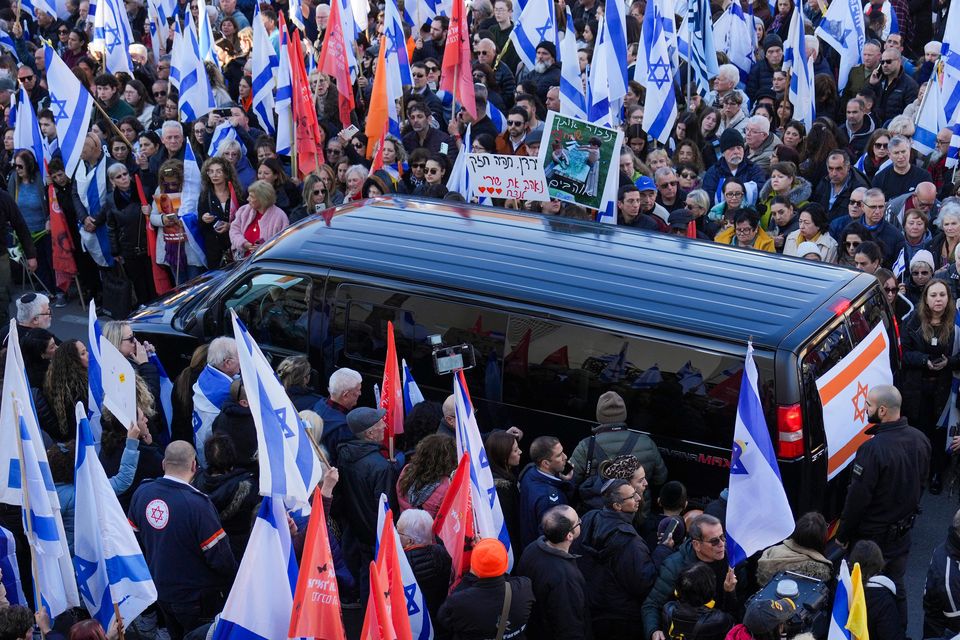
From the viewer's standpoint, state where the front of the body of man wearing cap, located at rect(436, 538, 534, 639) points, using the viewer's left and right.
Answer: facing away from the viewer

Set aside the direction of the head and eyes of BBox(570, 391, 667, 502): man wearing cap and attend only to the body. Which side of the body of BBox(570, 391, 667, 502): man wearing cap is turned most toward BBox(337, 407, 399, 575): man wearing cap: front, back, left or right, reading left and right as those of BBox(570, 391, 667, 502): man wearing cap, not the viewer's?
left

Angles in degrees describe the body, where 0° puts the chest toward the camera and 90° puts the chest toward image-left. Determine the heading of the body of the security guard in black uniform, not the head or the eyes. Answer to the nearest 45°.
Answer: approximately 135°

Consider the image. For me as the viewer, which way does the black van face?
facing away from the viewer and to the left of the viewer

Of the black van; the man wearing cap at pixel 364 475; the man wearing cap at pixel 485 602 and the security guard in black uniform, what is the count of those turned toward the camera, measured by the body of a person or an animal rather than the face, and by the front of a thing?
0

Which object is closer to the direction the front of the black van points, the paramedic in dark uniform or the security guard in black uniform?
the paramedic in dark uniform

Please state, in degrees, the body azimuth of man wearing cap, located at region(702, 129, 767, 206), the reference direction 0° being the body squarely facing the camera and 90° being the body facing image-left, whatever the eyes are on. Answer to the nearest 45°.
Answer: approximately 0°

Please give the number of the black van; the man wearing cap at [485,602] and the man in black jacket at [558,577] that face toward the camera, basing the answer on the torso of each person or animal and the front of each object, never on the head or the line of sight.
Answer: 0

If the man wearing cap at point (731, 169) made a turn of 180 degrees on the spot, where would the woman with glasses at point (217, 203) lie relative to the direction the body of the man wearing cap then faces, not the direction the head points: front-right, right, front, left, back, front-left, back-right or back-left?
left

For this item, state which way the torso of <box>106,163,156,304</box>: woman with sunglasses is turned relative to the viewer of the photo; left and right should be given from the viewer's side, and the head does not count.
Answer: facing the viewer and to the right of the viewer

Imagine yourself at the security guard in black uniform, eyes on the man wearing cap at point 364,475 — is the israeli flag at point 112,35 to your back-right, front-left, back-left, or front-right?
front-right

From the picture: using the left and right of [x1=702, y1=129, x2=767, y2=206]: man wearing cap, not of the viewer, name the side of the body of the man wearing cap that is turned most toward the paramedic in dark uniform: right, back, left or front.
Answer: front

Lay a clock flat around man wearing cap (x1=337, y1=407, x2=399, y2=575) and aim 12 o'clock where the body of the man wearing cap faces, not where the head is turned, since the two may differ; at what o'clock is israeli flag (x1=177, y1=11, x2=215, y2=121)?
The israeli flag is roughly at 10 o'clock from the man wearing cap.

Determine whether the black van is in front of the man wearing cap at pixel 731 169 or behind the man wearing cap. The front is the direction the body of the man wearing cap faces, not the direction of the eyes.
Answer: in front

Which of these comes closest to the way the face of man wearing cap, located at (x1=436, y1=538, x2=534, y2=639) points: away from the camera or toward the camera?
away from the camera

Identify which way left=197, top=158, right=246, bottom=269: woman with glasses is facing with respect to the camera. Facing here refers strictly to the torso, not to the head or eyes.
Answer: toward the camera

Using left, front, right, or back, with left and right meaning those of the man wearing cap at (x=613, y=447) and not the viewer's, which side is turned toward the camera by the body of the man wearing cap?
back

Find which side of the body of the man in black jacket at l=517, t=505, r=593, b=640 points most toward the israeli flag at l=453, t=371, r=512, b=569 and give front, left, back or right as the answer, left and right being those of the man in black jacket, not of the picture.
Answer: left
